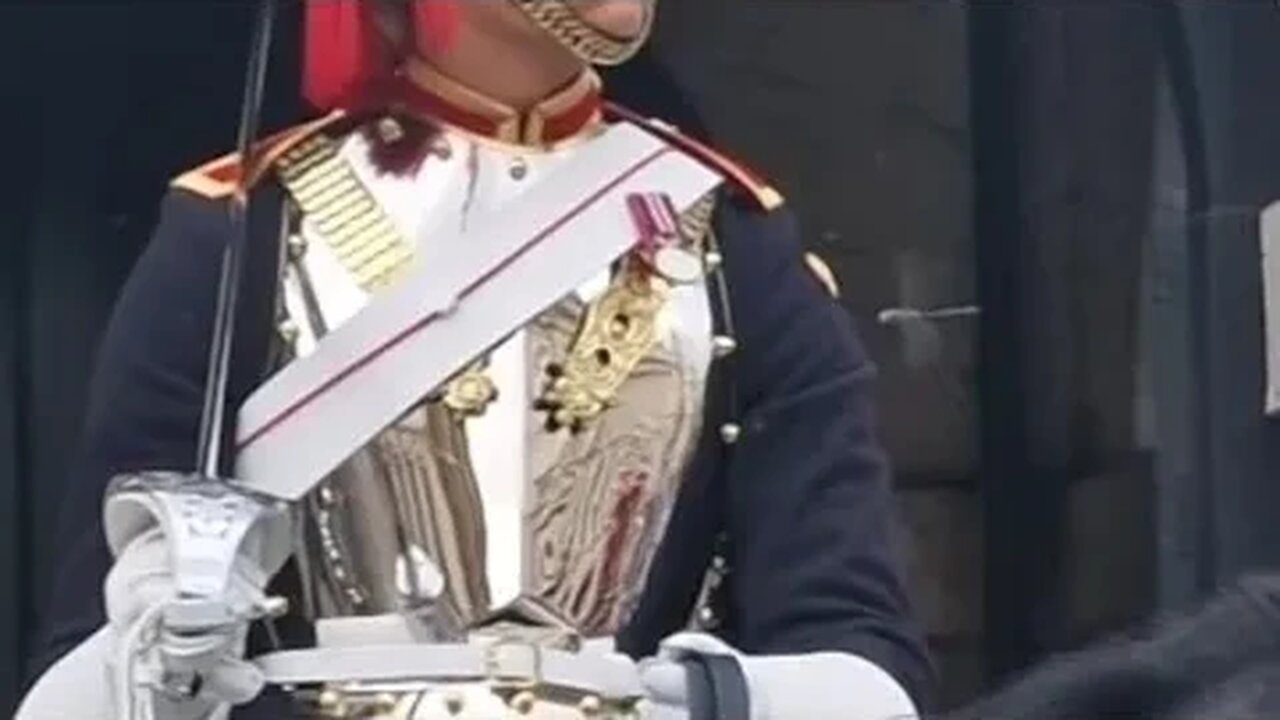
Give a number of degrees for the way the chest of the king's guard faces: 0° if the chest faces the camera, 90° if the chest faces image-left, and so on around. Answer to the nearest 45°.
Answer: approximately 0°
